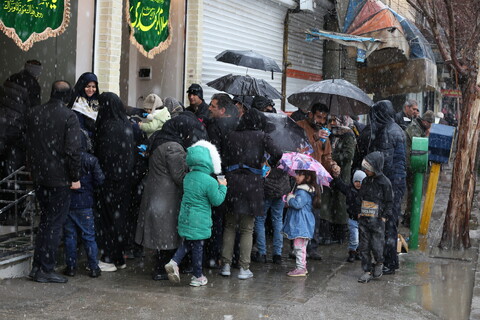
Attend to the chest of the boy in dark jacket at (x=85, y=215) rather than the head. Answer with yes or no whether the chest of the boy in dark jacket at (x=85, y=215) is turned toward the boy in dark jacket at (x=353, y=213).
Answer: no

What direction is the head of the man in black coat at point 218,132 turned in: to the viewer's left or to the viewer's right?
to the viewer's left

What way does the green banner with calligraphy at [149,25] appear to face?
toward the camera

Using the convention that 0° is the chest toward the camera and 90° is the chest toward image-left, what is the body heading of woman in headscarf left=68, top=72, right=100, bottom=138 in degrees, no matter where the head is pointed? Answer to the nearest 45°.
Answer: approximately 315°

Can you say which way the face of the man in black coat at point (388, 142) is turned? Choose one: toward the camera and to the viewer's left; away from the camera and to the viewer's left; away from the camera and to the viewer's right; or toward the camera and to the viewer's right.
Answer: away from the camera and to the viewer's left

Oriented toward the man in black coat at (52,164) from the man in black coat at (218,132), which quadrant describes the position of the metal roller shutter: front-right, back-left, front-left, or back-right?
back-right

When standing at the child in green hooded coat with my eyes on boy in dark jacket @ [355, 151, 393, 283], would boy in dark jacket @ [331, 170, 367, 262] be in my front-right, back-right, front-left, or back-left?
front-left

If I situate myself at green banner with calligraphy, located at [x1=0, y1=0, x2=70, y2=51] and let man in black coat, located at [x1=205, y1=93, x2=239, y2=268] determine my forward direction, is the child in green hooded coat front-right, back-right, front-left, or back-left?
front-right

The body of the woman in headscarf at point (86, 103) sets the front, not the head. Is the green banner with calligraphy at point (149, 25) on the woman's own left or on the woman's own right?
on the woman's own left

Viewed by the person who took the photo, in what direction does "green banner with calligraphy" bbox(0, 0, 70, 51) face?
facing the viewer

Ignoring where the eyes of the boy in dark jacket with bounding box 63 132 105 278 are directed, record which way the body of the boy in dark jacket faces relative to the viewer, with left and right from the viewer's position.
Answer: facing away from the viewer

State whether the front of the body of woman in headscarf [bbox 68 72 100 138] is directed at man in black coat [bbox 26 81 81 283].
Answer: no
